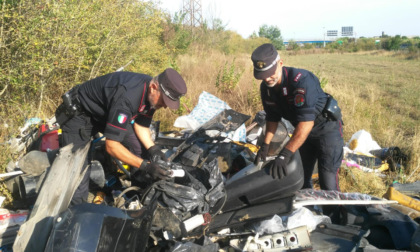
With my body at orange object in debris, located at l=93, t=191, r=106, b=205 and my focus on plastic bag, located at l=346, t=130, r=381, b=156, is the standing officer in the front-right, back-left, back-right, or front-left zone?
front-right

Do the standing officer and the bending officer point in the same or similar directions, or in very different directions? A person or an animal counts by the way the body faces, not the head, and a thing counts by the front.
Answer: very different directions

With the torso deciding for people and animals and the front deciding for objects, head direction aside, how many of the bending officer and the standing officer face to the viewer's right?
1

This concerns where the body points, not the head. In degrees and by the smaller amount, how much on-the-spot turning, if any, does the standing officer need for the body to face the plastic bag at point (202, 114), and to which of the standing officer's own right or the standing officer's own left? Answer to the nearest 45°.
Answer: approximately 90° to the standing officer's own right

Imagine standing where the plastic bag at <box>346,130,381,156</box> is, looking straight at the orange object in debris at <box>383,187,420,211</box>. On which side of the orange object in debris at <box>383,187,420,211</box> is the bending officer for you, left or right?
right

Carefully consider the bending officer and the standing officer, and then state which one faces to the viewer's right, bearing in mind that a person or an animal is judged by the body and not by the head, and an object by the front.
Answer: the bending officer

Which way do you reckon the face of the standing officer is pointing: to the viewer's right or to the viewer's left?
to the viewer's left

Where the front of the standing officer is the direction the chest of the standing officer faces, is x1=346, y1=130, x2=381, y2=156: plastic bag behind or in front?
behind

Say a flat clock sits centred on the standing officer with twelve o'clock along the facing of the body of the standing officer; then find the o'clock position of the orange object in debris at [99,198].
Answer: The orange object in debris is roughly at 1 o'clock from the standing officer.

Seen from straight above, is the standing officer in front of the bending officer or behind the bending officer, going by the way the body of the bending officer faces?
in front

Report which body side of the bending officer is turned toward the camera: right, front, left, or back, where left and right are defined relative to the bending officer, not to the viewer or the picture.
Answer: right

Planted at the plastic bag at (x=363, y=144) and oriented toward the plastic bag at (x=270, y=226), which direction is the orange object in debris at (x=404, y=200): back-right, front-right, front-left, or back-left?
front-left

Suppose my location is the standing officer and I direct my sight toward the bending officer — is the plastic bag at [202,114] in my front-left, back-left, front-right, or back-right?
front-right

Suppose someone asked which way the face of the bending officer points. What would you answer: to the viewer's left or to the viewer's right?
to the viewer's right

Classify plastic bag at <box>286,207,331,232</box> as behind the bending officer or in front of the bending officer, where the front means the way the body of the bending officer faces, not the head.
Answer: in front
